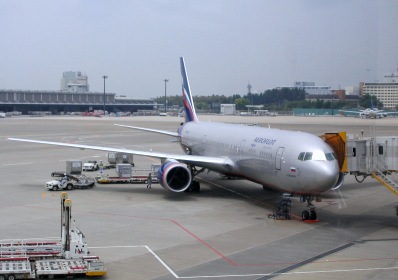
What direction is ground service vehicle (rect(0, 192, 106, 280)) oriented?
to the viewer's right

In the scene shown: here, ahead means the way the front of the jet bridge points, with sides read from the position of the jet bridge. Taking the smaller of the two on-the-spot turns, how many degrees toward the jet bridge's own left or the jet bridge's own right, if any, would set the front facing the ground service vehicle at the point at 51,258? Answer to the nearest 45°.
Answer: approximately 45° to the jet bridge's own left

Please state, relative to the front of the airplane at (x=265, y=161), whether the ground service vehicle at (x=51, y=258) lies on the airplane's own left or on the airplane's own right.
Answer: on the airplane's own right

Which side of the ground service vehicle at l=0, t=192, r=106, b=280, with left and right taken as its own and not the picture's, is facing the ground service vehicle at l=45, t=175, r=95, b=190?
left

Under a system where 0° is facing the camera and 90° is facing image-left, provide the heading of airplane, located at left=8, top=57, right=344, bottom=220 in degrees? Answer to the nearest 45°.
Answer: approximately 315°

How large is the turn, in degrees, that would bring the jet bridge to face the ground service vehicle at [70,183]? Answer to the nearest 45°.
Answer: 0° — it already faces it

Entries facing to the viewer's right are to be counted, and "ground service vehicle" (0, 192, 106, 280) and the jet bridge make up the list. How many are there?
1

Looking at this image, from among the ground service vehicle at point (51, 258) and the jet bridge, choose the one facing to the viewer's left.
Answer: the jet bridge

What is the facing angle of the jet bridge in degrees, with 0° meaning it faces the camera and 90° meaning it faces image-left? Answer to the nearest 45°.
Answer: approximately 90°

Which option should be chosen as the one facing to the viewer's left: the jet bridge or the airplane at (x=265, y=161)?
the jet bridge
